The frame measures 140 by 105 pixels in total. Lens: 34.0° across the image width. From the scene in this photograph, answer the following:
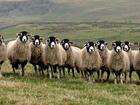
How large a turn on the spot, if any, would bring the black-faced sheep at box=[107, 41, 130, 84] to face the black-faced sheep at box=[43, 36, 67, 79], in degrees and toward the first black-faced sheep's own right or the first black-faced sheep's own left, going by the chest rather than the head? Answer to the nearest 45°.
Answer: approximately 90° to the first black-faced sheep's own right

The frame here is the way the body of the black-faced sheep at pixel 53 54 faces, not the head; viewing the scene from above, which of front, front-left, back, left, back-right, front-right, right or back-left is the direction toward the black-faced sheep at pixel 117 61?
left

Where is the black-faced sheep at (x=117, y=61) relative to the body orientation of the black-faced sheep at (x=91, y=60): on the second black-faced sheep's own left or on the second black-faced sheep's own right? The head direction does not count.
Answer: on the second black-faced sheep's own left

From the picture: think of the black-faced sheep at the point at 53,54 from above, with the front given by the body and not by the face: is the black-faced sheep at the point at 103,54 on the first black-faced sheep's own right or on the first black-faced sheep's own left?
on the first black-faced sheep's own left

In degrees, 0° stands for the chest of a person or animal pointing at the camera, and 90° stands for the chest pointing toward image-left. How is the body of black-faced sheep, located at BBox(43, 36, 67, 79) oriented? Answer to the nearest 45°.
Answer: approximately 0°

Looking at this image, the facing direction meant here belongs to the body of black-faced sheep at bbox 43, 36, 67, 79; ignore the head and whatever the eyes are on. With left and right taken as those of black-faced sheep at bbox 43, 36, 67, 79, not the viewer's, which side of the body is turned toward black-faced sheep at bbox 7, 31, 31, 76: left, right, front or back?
right

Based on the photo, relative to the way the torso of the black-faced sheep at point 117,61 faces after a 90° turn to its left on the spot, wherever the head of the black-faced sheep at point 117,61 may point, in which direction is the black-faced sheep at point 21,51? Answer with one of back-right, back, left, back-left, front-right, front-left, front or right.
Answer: back

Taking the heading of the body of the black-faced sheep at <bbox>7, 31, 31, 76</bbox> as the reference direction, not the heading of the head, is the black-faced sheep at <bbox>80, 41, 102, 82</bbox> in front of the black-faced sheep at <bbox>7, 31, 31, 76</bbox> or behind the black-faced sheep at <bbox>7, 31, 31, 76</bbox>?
in front
